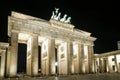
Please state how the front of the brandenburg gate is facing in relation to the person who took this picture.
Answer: facing the viewer and to the right of the viewer
